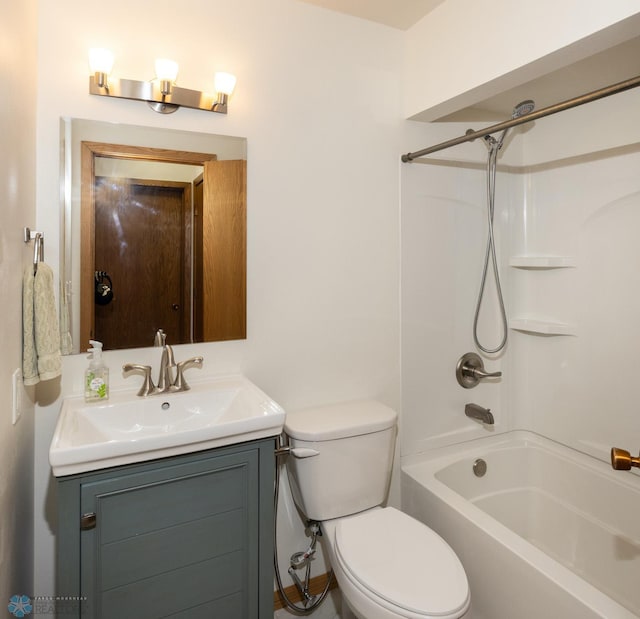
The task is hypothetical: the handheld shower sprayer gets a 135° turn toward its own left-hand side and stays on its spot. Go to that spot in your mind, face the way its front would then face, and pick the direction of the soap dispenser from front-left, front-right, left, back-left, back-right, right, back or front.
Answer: back-left

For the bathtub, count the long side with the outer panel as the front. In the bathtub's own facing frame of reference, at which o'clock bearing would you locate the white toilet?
The white toilet is roughly at 12 o'clock from the bathtub.

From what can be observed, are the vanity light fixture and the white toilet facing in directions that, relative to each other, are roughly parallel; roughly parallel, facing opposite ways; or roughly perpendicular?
roughly parallel

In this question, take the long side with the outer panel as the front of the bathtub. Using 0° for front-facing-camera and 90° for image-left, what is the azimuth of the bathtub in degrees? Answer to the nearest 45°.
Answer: approximately 45°

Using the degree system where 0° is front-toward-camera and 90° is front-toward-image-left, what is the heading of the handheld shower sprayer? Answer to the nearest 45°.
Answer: approximately 315°

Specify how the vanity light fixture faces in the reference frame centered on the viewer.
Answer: facing the viewer

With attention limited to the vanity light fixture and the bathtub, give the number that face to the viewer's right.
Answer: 0

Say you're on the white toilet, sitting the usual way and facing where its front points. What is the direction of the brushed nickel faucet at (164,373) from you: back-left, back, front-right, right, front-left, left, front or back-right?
back-right

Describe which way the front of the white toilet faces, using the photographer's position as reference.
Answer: facing the viewer and to the right of the viewer

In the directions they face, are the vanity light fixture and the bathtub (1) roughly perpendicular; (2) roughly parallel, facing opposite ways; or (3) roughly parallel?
roughly perpendicular

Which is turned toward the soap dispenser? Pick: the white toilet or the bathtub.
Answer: the bathtub

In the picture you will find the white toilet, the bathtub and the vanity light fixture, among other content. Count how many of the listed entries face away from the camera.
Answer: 0
